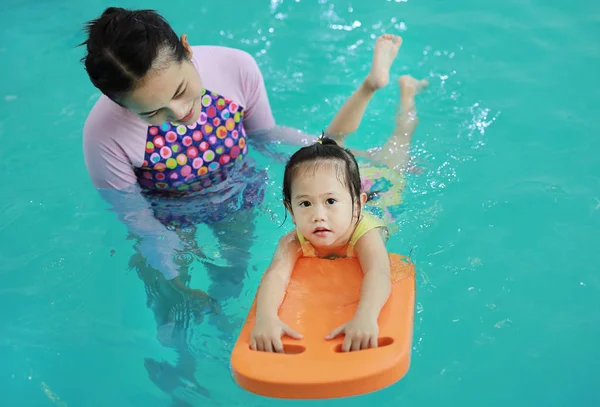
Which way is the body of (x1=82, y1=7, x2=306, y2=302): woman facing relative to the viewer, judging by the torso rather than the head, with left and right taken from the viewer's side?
facing the viewer and to the right of the viewer
